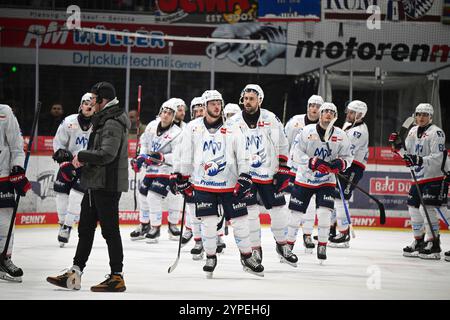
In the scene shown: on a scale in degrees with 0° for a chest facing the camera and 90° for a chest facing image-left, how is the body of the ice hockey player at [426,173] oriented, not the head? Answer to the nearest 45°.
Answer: approximately 45°

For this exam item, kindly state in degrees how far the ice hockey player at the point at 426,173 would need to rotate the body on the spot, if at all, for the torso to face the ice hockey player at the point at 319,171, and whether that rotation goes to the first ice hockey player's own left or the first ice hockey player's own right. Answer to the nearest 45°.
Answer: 0° — they already face them

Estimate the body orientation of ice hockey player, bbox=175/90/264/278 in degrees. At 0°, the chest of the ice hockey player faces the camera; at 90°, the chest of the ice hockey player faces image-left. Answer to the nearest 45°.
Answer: approximately 0°

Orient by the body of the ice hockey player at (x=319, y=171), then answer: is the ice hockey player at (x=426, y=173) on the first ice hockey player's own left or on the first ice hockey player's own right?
on the first ice hockey player's own left

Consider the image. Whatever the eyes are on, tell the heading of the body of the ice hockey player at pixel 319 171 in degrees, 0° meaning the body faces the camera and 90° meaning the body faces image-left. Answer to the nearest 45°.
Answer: approximately 0°
